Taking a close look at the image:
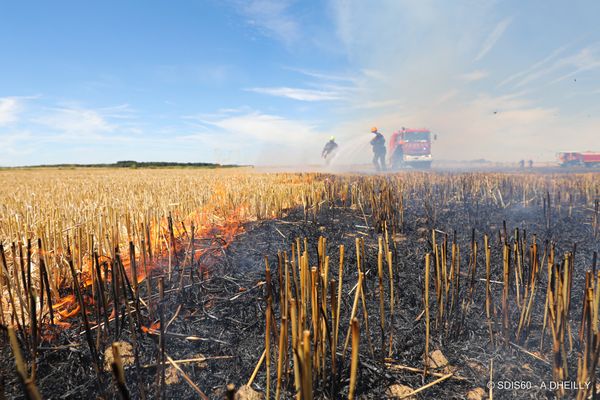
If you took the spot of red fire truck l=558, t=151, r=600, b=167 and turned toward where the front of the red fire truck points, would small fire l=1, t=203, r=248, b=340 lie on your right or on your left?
on your left

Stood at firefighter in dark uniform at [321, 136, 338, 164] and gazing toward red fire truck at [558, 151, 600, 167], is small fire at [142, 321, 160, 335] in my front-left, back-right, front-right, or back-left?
back-right

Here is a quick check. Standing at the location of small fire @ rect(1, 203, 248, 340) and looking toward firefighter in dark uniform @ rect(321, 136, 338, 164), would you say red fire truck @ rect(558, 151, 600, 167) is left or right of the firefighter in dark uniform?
right

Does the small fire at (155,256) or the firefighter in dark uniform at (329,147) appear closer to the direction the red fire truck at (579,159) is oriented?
the firefighter in dark uniform

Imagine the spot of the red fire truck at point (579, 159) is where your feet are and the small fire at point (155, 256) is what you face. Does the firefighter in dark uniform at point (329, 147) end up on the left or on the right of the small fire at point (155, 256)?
right

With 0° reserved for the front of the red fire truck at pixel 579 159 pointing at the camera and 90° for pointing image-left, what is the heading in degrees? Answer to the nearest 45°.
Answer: approximately 90°

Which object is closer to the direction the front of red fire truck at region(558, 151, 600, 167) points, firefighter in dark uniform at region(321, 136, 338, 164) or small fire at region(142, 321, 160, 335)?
the firefighter in dark uniform

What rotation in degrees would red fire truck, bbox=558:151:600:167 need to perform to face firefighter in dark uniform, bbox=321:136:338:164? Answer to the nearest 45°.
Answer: approximately 45° to its left

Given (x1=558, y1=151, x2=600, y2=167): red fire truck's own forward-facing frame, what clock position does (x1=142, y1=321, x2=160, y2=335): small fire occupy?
The small fire is roughly at 9 o'clock from the red fire truck.

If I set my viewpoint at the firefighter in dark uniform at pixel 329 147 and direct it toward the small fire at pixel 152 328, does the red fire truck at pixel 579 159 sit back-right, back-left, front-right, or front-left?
back-left
